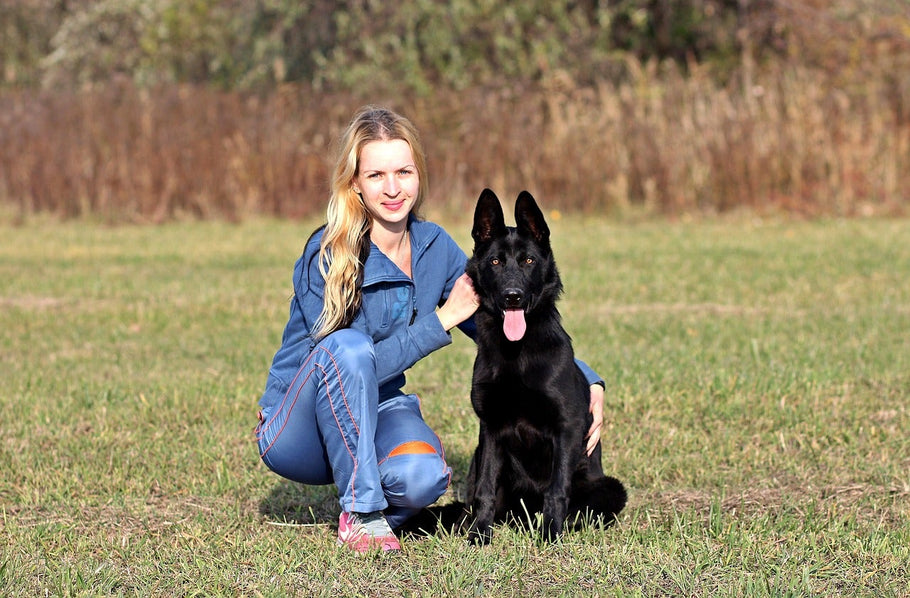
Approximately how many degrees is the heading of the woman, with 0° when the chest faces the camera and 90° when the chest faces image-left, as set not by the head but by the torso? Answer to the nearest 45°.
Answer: approximately 315°
